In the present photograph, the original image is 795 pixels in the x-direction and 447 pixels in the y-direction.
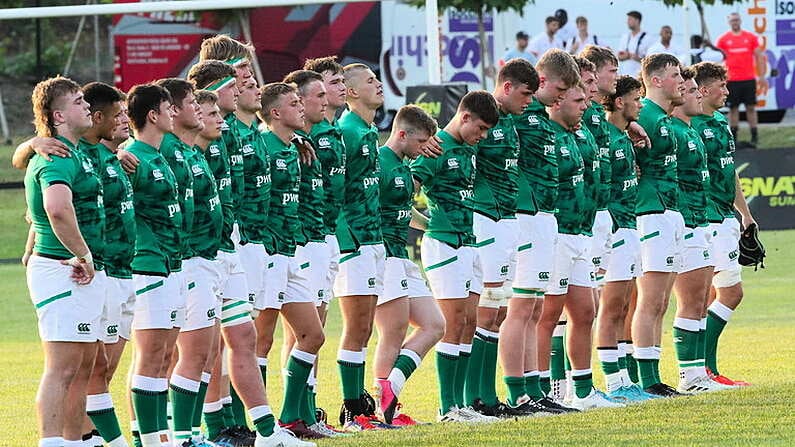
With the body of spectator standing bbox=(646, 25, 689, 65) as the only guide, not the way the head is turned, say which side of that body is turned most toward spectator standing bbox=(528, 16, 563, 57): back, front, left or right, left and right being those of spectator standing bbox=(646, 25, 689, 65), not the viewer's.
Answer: right

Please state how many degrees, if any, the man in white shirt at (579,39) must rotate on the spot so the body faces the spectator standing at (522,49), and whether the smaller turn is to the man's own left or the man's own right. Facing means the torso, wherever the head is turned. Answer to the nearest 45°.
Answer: approximately 45° to the man's own right

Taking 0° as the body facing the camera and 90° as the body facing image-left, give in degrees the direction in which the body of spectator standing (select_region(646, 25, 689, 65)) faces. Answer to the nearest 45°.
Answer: approximately 0°

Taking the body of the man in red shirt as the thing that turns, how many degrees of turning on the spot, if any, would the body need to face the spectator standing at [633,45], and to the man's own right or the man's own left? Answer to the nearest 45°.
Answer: approximately 90° to the man's own right

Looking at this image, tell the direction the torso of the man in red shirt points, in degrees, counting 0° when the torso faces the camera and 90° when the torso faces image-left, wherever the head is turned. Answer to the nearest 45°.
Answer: approximately 0°

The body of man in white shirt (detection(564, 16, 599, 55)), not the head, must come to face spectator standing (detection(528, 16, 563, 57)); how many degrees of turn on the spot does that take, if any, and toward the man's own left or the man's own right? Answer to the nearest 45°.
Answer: approximately 90° to the man's own right
